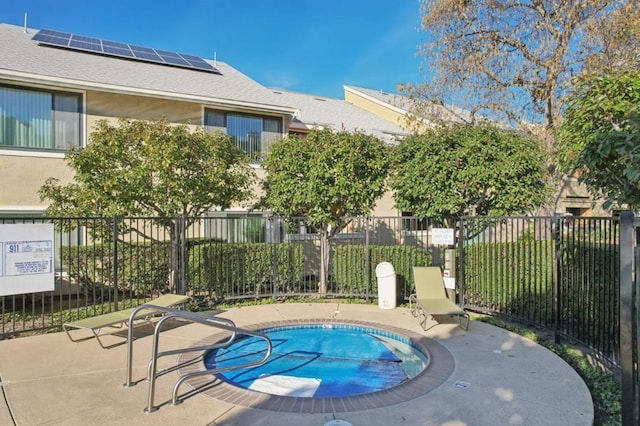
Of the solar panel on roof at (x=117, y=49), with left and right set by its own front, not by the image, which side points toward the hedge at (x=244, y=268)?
front

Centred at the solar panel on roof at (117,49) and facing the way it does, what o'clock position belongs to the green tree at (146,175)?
The green tree is roughly at 12 o'clock from the solar panel on roof.

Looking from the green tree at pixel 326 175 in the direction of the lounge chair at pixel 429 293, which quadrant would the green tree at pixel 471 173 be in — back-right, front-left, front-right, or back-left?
front-left

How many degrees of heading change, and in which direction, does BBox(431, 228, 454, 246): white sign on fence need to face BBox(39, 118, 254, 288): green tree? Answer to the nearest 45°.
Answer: approximately 90° to its right

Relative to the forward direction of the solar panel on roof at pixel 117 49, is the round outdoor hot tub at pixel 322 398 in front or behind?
in front

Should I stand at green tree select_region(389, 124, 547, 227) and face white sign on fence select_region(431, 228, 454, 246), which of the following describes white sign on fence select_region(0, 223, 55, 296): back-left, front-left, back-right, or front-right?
front-right

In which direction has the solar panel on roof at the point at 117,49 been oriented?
toward the camera

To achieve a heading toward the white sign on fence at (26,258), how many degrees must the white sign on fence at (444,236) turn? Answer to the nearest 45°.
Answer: approximately 45° to its right

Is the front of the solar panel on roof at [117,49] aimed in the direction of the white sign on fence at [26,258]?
yes

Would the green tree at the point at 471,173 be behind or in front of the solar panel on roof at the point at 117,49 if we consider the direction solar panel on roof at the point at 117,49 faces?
in front

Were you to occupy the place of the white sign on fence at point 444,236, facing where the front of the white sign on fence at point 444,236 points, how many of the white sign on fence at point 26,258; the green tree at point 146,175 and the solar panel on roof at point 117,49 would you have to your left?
0
